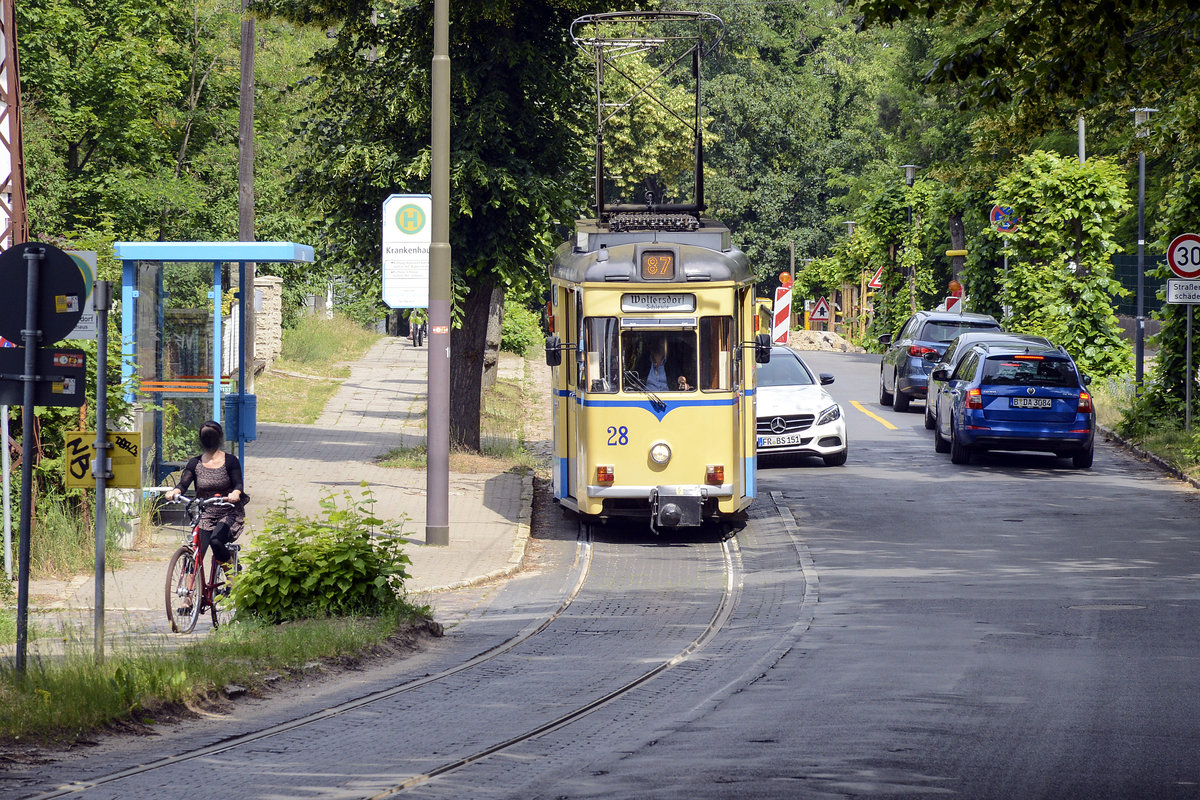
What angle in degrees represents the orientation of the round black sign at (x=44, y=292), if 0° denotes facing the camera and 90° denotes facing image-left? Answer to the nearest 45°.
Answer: approximately 180°

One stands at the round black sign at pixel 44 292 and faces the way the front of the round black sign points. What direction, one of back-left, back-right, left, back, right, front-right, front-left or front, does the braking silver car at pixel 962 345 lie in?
front-right

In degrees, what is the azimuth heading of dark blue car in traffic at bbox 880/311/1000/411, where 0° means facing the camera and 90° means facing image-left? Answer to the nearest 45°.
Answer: approximately 180°

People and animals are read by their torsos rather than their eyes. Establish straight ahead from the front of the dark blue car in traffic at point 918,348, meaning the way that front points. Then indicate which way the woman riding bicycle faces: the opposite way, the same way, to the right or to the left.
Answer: the opposite way

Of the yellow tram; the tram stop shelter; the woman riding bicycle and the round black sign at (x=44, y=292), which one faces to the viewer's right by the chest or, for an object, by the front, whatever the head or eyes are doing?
the tram stop shelter

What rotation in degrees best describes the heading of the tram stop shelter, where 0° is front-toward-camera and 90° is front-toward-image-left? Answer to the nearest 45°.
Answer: approximately 270°

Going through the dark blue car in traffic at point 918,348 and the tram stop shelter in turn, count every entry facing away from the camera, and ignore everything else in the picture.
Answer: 1

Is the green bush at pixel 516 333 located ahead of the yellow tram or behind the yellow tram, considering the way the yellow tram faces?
behind

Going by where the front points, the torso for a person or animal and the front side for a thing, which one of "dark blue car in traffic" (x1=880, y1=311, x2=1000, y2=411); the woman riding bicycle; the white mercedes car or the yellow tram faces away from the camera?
the dark blue car in traffic

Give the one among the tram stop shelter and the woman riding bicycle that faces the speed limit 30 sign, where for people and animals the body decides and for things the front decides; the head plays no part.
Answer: the tram stop shelter

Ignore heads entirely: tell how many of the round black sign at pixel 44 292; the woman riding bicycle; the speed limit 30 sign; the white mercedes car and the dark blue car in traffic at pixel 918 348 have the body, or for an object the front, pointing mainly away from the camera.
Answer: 2

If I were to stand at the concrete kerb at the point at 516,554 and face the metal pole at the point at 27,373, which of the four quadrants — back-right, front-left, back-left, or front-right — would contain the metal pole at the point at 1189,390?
back-left

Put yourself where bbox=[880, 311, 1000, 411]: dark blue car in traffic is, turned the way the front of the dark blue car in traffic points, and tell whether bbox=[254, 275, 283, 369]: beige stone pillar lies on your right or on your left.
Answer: on your left

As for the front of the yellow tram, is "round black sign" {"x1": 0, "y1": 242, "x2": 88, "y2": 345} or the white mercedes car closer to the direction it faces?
the round black sign
